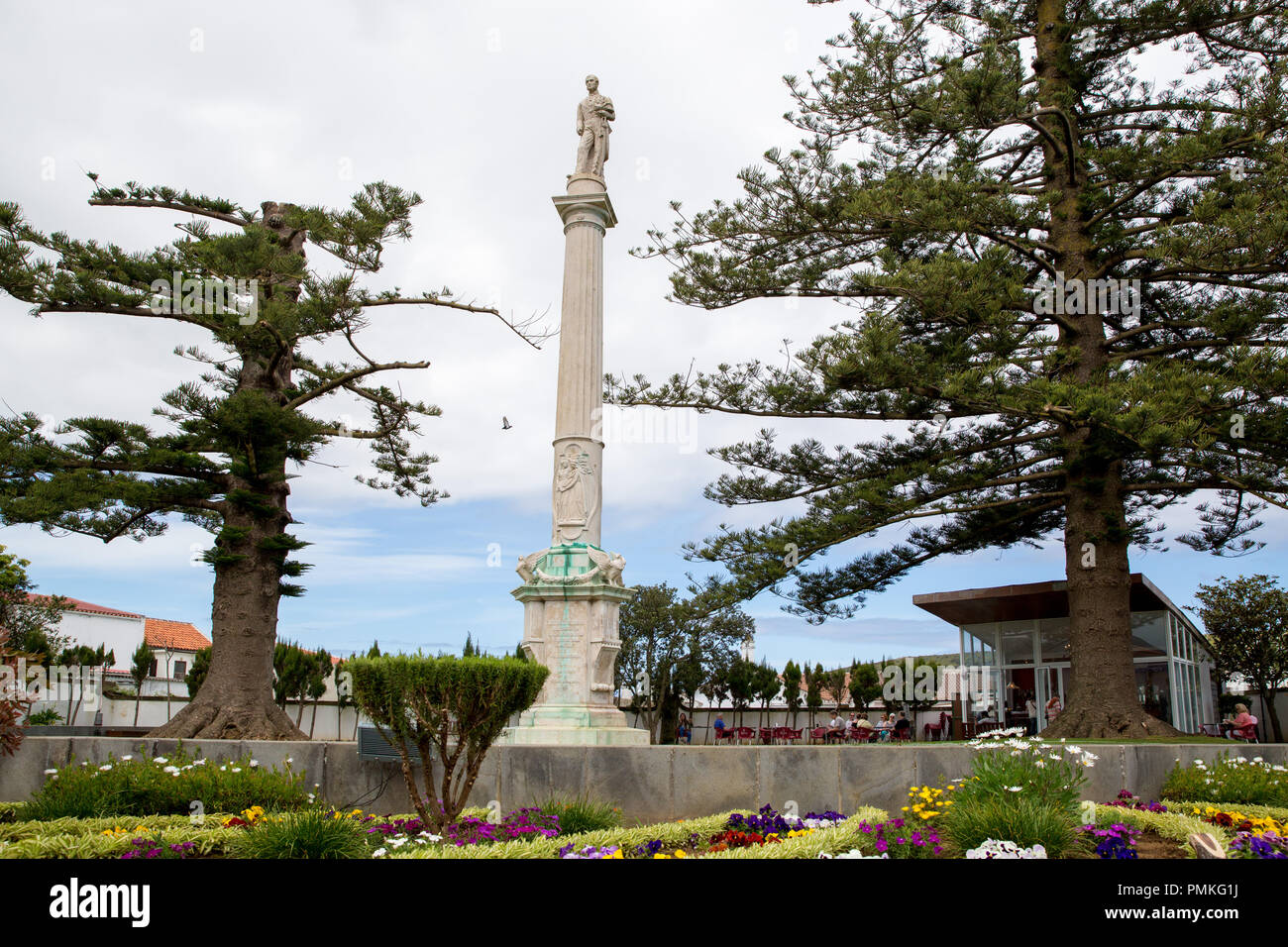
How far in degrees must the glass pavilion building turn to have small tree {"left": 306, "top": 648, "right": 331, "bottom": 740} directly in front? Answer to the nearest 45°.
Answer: approximately 90° to its right

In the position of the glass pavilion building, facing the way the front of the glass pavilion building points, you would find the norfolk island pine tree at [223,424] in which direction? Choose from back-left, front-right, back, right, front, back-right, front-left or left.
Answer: front-right

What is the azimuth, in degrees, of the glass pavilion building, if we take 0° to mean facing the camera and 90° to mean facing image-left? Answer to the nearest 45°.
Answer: approximately 0°

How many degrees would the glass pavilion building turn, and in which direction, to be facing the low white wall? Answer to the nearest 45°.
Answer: approximately 90° to its right

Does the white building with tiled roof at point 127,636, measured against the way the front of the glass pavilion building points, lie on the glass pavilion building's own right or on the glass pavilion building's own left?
on the glass pavilion building's own right

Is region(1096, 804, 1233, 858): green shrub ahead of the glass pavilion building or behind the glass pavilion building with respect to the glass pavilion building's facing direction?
ahead

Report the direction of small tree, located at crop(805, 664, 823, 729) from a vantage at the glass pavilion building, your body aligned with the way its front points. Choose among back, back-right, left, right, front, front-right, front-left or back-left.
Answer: back-right

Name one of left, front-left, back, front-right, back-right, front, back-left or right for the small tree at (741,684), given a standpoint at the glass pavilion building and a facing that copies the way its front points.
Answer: back-right

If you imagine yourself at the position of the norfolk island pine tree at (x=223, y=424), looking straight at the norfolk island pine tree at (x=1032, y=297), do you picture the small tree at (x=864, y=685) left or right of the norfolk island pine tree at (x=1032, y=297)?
left

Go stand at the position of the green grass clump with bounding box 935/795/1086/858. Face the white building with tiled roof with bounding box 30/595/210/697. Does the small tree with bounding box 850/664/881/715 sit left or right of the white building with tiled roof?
right

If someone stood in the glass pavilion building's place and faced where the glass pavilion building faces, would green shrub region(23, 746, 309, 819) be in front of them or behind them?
in front

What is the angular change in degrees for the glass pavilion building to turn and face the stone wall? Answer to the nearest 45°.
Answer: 0° — it already faces it

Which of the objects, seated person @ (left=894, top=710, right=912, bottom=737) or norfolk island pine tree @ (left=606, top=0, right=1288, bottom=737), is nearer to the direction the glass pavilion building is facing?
the norfolk island pine tree

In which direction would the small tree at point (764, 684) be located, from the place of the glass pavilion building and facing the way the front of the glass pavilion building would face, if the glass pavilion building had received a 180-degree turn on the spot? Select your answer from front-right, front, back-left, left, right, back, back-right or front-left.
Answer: front-left
